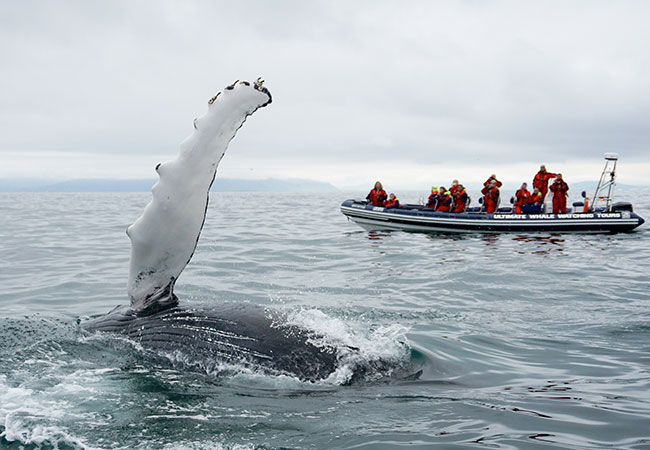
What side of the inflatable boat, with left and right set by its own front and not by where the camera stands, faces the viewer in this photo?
left

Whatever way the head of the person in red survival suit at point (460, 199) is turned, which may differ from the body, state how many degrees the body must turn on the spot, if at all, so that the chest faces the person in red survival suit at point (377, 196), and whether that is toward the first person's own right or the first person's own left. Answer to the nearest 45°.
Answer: approximately 45° to the first person's own right

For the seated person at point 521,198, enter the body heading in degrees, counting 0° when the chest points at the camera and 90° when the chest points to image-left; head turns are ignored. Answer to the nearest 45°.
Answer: approximately 45°

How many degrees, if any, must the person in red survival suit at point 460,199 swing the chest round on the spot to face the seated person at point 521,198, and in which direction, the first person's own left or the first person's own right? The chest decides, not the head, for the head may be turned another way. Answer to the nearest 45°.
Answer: approximately 135° to the first person's own left

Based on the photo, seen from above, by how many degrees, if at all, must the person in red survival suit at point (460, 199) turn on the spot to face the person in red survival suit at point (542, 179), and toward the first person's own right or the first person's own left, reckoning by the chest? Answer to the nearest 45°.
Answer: approximately 135° to the first person's own left

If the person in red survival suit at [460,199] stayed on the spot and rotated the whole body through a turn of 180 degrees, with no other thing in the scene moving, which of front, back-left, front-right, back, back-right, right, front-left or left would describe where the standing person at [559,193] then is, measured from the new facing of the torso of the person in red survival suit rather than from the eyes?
front-right

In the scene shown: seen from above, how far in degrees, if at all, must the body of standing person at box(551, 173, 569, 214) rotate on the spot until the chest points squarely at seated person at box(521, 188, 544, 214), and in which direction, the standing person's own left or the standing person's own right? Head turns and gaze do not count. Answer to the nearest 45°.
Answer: approximately 45° to the standing person's own right

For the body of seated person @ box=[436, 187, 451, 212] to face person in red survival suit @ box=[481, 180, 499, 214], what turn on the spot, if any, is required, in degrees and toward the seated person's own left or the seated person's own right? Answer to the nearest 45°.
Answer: approximately 135° to the seated person's own left

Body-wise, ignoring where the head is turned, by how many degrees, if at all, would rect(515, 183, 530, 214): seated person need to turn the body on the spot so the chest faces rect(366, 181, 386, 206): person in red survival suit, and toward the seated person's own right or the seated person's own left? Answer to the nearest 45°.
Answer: approximately 45° to the seated person's own right
